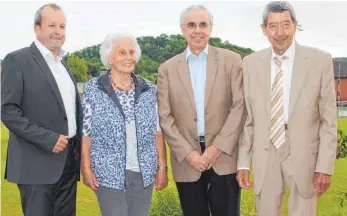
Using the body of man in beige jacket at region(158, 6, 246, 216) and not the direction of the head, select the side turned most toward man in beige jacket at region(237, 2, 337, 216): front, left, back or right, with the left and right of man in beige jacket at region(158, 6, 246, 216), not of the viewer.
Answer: left

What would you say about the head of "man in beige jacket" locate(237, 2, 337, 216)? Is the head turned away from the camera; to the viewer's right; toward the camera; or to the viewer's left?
toward the camera

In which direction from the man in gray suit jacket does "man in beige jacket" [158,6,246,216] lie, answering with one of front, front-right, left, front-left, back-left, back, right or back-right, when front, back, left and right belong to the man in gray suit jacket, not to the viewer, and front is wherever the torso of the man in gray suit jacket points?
front-left

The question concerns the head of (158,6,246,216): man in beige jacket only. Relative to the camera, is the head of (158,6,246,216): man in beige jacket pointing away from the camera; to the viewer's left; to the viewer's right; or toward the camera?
toward the camera

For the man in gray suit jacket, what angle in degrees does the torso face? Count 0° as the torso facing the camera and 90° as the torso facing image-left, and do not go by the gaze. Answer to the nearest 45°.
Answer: approximately 315°

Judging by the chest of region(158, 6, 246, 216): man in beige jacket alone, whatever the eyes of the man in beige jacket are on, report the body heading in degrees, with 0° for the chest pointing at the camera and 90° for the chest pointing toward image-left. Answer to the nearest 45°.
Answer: approximately 0°

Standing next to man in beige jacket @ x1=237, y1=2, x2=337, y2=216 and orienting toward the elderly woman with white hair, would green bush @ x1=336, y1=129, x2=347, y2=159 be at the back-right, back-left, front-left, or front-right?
back-right

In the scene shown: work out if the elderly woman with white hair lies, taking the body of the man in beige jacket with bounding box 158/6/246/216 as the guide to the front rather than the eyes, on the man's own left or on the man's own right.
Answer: on the man's own right

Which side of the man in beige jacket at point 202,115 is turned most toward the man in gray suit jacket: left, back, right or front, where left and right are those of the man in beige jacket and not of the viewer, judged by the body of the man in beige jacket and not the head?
right

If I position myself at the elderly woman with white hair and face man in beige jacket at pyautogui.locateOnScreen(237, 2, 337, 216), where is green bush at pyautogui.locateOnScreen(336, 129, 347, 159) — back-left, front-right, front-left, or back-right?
front-left

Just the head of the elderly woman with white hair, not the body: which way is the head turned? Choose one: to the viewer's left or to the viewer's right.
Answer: to the viewer's right

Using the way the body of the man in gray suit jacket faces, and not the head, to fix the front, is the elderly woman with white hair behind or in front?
in front

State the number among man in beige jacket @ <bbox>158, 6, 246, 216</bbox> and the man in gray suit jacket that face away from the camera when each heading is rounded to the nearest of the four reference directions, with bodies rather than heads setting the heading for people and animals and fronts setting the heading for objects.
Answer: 0

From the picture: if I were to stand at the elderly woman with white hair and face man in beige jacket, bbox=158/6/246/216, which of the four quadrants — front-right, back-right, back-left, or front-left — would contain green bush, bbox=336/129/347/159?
front-left

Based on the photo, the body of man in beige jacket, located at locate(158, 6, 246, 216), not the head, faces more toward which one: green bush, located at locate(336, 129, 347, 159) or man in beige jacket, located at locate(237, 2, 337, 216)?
the man in beige jacket
